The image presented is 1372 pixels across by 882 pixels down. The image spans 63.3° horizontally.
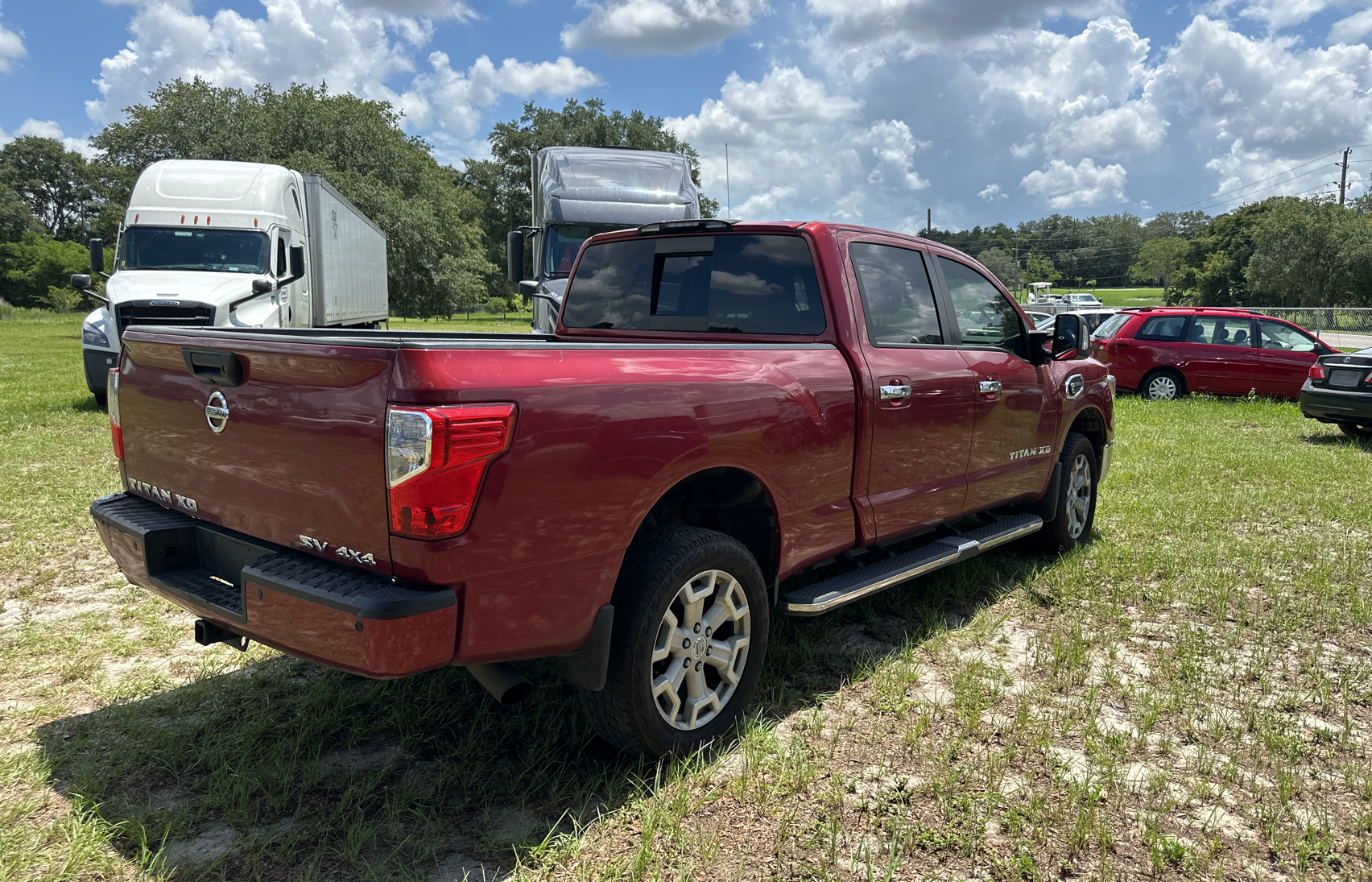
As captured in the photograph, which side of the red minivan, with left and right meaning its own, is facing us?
right

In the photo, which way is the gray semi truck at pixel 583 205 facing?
toward the camera

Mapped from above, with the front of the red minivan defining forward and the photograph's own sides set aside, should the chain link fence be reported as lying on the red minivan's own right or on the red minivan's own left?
on the red minivan's own left

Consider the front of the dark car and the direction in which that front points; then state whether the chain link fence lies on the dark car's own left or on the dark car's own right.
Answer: on the dark car's own left

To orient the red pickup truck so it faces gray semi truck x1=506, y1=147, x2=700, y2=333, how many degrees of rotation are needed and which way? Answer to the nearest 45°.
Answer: approximately 45° to its left

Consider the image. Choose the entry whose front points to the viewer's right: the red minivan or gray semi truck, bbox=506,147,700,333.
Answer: the red minivan

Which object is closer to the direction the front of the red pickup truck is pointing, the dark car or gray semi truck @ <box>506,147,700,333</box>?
the dark car

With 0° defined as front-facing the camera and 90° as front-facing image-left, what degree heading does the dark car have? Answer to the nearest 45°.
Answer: approximately 225°

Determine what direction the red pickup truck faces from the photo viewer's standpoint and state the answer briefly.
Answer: facing away from the viewer and to the right of the viewer

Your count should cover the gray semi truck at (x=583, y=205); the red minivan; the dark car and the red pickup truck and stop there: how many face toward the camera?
1

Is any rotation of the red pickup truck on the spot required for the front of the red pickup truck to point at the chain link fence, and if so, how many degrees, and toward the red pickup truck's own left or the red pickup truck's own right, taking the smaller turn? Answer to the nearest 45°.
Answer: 0° — it already faces it

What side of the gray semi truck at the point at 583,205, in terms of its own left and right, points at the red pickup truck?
front

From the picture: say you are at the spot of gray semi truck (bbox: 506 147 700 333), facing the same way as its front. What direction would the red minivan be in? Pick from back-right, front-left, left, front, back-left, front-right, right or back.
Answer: left

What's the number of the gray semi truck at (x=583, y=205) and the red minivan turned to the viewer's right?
1
